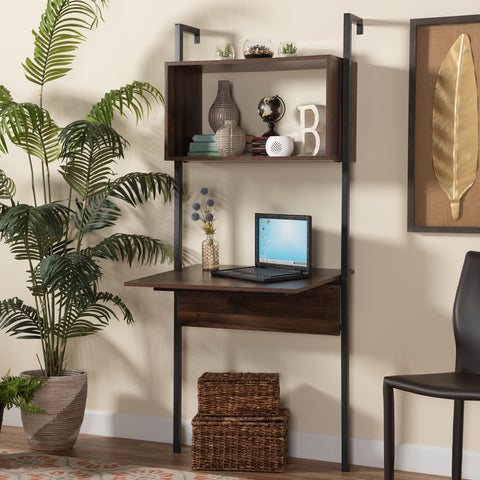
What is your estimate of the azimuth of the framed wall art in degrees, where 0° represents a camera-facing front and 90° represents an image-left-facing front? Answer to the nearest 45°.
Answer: approximately 45°

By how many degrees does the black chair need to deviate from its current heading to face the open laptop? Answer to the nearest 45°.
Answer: approximately 45° to its right

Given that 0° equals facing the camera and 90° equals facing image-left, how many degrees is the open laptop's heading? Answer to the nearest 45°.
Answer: approximately 45°

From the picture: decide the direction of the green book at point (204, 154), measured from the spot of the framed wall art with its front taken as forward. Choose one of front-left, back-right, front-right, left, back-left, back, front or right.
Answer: front-right

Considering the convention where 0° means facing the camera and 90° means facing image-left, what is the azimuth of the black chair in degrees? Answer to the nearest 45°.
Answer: approximately 45°
